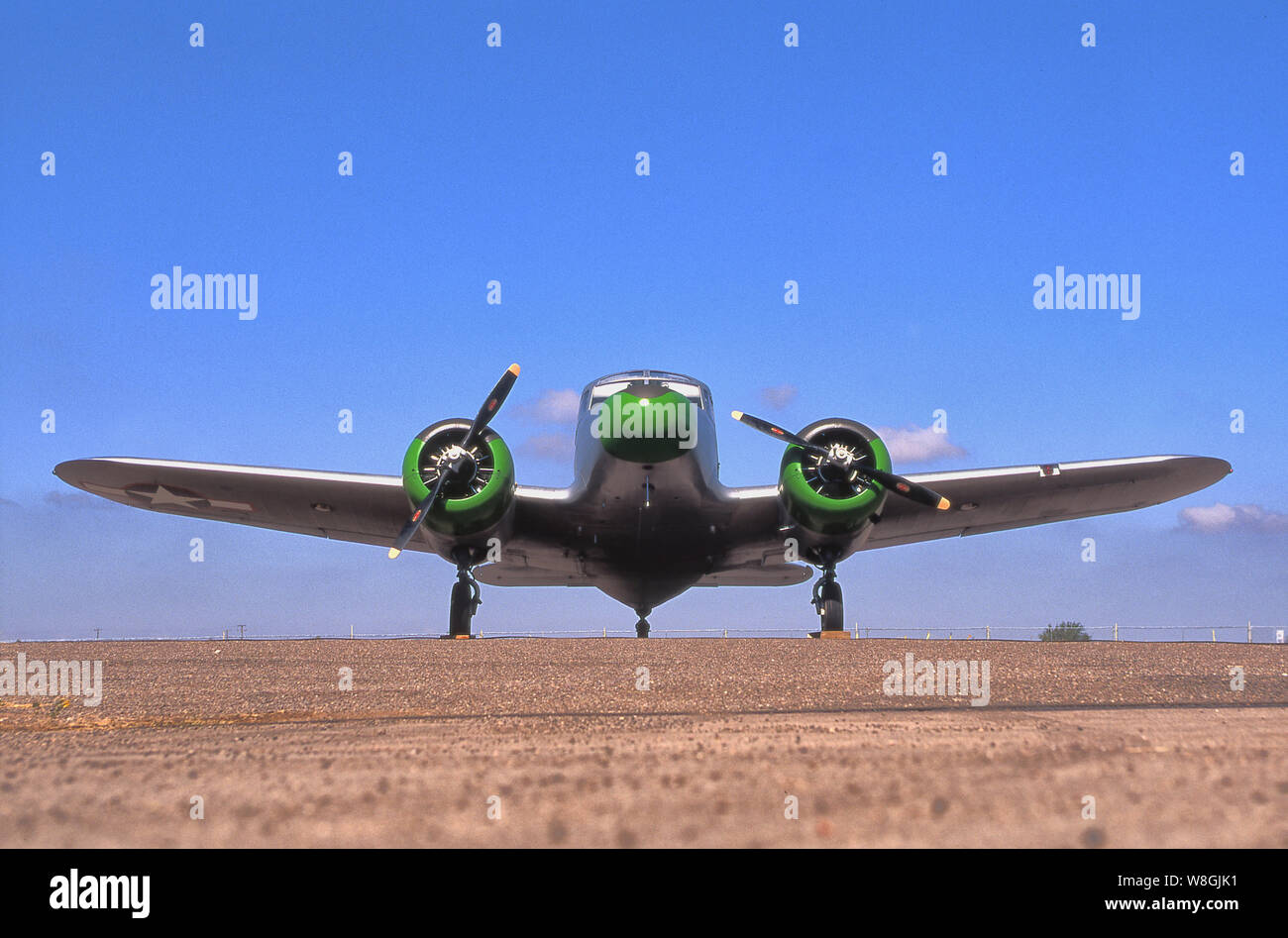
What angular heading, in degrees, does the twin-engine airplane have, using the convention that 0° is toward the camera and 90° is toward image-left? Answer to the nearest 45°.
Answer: approximately 0°
